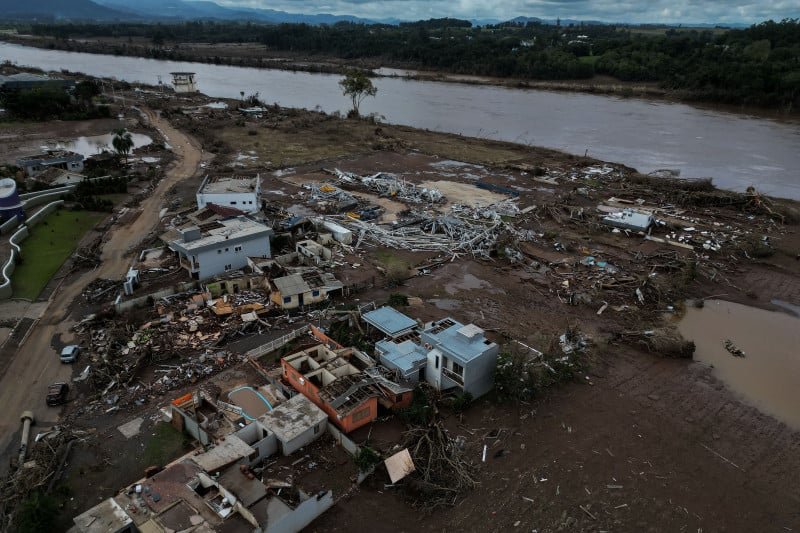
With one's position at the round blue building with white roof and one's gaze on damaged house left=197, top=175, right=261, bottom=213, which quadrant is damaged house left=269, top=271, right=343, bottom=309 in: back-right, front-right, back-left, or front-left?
front-right

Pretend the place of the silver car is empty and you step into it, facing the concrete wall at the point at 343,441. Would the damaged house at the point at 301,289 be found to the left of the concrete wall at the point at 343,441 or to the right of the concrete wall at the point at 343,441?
left

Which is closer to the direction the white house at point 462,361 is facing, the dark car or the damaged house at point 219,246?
the dark car

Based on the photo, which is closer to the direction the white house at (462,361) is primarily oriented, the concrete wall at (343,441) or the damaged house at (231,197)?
the concrete wall

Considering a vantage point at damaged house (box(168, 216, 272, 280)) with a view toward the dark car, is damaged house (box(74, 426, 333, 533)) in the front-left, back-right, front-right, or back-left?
front-left

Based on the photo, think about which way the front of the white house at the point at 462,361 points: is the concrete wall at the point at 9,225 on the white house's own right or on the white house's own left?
on the white house's own right

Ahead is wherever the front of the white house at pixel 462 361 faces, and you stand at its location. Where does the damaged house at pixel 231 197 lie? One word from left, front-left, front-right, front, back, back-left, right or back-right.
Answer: right

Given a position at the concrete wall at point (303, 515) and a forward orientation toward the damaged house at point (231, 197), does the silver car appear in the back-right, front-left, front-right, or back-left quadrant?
front-left

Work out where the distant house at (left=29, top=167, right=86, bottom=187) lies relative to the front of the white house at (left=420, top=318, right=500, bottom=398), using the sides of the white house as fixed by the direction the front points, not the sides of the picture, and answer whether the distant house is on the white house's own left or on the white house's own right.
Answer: on the white house's own right

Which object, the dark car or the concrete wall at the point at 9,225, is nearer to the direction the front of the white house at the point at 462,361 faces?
the dark car

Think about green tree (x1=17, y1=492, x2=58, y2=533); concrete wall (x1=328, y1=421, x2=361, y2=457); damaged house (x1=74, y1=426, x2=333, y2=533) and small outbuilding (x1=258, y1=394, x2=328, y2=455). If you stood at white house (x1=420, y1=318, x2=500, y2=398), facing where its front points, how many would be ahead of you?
4

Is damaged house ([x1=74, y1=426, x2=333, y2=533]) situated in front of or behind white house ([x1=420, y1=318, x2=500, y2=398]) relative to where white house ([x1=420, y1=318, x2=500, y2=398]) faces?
in front

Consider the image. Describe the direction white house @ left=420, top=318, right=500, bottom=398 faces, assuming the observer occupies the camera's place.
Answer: facing the viewer and to the left of the viewer

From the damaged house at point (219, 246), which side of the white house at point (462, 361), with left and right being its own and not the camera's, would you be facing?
right

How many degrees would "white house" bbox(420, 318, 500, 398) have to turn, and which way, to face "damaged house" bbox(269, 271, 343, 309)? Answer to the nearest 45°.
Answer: approximately 90° to its right

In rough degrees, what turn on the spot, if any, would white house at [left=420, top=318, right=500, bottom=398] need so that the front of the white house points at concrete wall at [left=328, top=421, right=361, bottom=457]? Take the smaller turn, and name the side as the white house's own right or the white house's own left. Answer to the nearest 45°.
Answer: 0° — it already faces it

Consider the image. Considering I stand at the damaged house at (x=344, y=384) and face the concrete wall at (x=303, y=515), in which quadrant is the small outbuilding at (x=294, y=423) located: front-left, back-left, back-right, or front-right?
front-right
